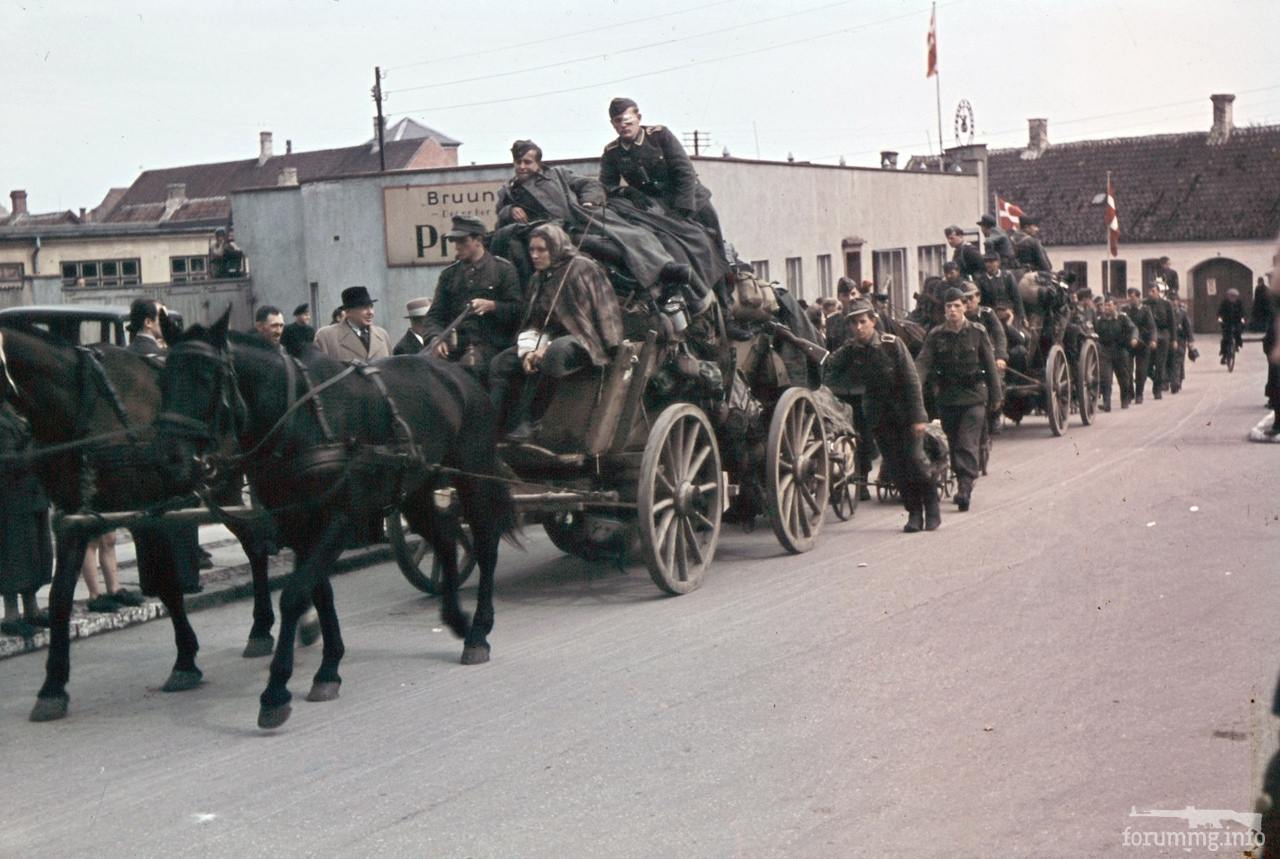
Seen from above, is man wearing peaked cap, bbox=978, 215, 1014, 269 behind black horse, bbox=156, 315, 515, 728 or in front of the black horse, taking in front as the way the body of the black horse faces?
behind

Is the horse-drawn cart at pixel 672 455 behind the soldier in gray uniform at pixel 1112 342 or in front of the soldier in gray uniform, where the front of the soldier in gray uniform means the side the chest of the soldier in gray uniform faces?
in front

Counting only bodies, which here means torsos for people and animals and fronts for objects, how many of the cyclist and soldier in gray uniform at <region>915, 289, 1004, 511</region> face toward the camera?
2

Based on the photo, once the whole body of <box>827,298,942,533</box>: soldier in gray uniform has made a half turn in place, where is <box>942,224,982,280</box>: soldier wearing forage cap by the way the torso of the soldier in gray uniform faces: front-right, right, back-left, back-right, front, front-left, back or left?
front-left

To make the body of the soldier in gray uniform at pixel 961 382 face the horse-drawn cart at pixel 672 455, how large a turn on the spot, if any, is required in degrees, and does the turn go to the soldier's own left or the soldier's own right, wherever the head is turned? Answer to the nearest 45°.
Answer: approximately 45° to the soldier's own right

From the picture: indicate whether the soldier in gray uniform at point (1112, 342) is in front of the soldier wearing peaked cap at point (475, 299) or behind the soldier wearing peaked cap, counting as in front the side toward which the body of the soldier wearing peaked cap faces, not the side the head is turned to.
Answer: behind

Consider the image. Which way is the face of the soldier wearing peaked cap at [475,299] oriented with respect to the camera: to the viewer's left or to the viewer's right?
to the viewer's left

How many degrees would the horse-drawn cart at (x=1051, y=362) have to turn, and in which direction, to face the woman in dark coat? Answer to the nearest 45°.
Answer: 0° — it already faces them

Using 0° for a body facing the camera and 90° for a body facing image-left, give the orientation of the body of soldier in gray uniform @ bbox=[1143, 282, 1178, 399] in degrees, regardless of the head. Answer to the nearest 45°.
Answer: approximately 45°

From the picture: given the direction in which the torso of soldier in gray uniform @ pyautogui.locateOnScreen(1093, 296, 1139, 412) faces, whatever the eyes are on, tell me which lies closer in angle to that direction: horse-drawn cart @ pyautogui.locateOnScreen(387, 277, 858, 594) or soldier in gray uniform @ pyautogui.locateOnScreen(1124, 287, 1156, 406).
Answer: the horse-drawn cart

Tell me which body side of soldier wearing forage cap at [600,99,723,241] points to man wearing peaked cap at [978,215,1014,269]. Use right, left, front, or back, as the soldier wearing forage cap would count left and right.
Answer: back
